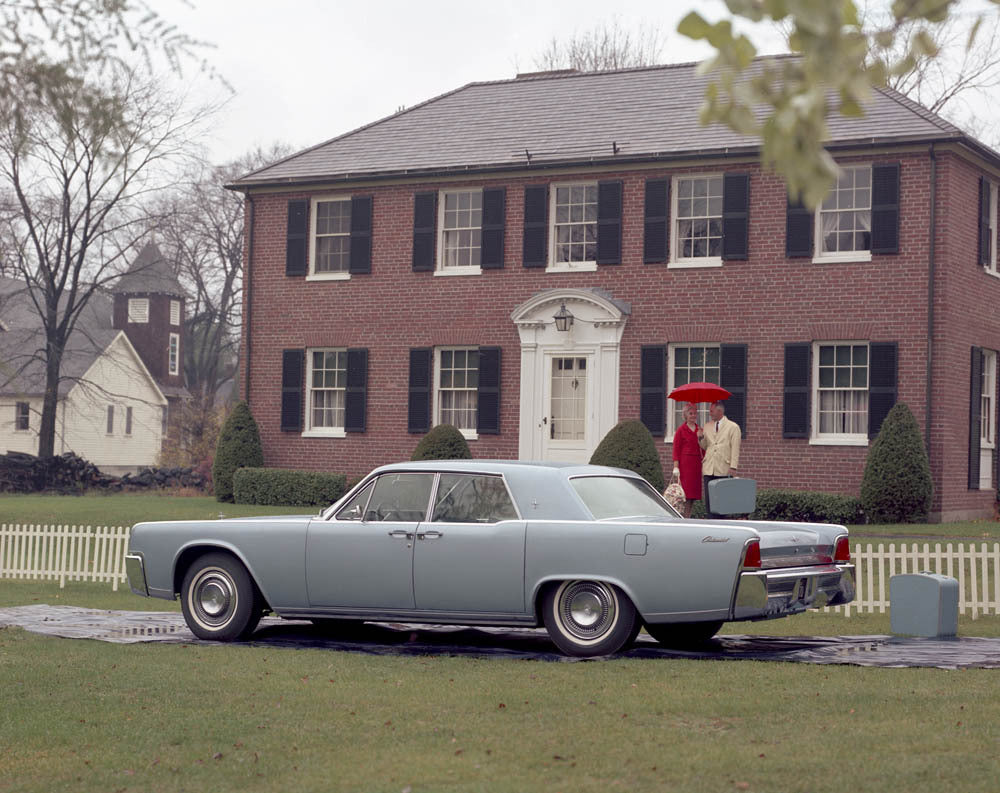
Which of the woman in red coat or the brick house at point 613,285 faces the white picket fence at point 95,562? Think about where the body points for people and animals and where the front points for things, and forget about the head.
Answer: the brick house

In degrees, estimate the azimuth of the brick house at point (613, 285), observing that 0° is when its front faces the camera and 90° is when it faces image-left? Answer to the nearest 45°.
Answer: approximately 45°

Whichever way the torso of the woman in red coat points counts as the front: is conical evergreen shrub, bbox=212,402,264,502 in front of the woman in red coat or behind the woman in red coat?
behind
